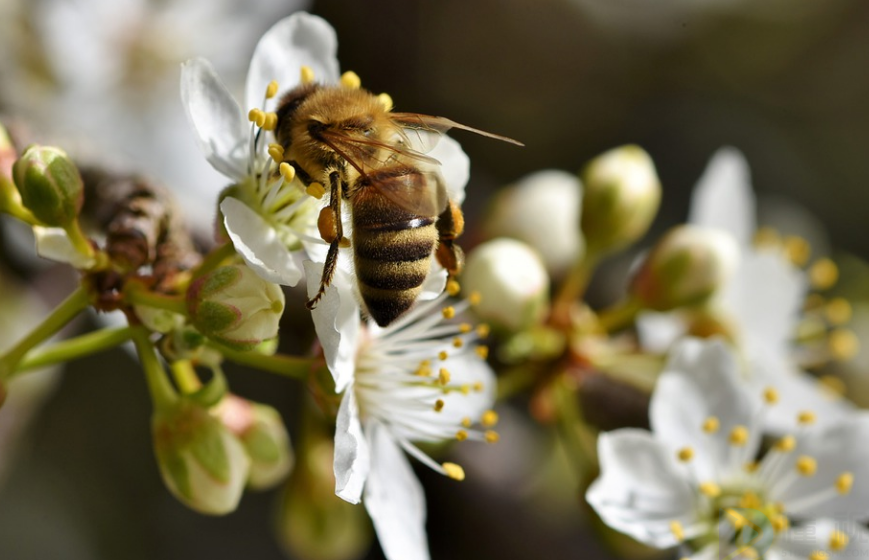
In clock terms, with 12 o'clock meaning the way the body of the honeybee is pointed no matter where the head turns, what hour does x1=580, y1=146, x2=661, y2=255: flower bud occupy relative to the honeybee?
The flower bud is roughly at 3 o'clock from the honeybee.

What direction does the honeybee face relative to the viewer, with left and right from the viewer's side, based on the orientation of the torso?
facing away from the viewer and to the left of the viewer

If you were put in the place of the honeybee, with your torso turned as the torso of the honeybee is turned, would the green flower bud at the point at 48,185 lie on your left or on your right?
on your left

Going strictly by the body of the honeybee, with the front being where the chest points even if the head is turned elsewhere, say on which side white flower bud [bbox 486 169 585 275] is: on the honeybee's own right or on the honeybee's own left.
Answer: on the honeybee's own right
